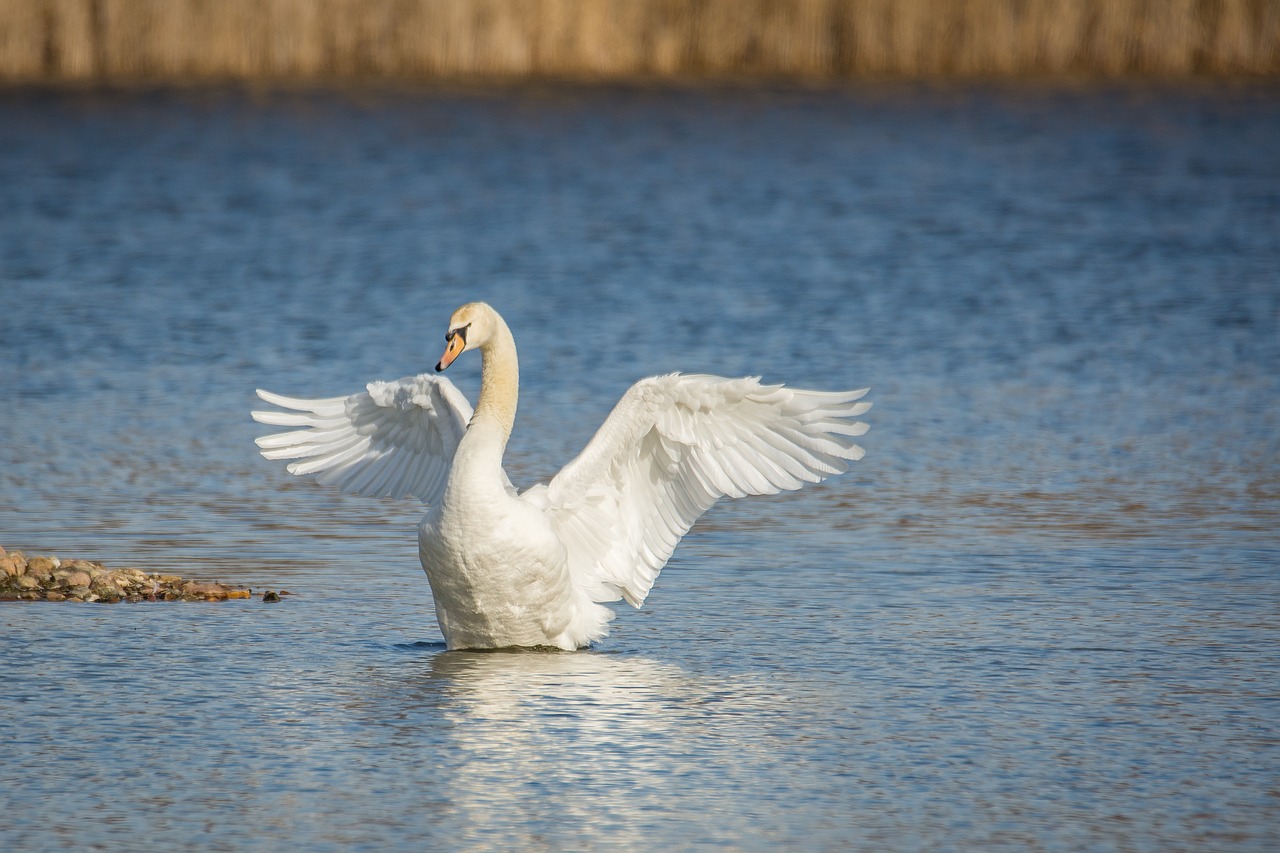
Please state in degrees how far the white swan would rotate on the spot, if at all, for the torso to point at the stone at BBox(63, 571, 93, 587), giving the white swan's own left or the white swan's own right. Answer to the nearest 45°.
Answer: approximately 45° to the white swan's own right

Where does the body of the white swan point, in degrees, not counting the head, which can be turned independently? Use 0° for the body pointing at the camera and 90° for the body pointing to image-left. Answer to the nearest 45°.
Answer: approximately 45°

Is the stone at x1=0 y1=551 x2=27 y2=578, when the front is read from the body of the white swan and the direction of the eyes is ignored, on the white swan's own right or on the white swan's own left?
on the white swan's own right
